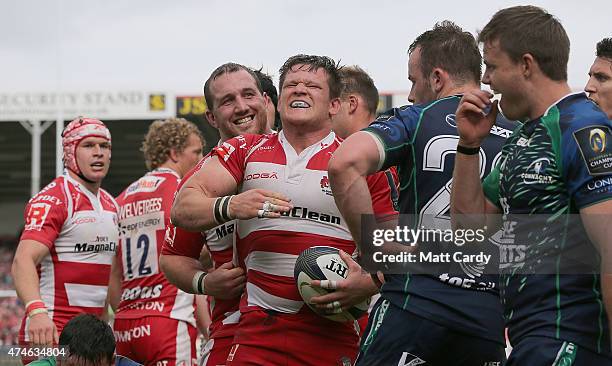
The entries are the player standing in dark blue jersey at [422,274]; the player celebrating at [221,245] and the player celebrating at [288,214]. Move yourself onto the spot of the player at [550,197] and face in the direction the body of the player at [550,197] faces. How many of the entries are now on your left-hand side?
0

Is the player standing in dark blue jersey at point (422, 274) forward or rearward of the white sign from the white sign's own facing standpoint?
forward

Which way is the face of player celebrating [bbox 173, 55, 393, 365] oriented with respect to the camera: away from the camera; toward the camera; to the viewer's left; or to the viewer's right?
toward the camera

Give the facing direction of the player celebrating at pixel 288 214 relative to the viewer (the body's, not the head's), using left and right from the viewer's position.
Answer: facing the viewer

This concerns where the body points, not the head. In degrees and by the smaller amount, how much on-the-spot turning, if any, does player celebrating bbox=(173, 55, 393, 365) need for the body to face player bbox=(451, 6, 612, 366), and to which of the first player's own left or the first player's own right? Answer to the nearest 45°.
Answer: approximately 45° to the first player's own left

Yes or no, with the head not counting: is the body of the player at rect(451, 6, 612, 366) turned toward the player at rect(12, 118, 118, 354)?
no

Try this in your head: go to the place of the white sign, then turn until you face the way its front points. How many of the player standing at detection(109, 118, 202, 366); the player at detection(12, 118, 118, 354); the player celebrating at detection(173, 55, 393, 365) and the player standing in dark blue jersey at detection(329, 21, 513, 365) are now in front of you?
4

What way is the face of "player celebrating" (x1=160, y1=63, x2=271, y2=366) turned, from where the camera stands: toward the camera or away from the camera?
toward the camera

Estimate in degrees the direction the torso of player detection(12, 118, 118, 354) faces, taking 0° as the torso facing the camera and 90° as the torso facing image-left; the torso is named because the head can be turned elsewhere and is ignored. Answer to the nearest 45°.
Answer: approximately 315°

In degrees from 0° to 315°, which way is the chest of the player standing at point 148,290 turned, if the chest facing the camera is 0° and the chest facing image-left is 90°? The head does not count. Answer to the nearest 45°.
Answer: approximately 225°

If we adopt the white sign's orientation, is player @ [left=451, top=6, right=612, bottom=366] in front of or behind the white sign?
in front

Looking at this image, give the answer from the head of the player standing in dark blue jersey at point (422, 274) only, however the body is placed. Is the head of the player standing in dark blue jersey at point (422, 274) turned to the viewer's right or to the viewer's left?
to the viewer's left

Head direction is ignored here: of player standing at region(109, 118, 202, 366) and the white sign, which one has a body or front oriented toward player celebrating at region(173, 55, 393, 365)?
the white sign

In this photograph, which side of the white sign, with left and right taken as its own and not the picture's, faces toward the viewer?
front

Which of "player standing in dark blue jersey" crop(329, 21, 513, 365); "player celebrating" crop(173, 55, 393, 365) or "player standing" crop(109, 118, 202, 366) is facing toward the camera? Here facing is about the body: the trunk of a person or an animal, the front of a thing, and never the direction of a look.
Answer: "player celebrating" crop(173, 55, 393, 365)

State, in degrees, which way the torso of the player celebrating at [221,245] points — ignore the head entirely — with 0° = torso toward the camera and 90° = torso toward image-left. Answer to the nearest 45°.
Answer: approximately 315°
